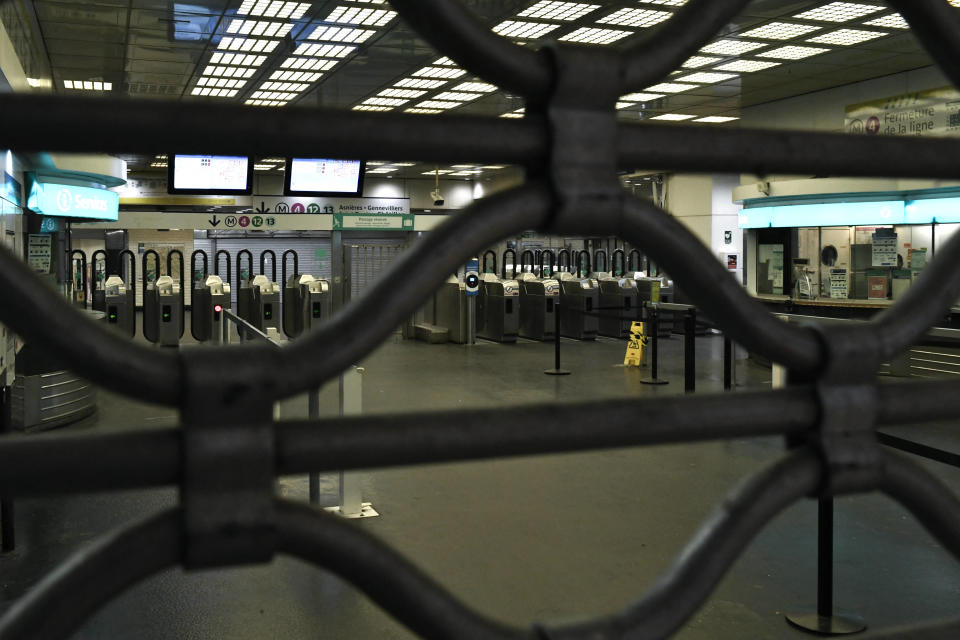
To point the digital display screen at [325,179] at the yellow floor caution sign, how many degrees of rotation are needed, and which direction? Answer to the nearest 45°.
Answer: approximately 45° to its left

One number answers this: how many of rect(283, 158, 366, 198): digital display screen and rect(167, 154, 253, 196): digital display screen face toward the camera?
2

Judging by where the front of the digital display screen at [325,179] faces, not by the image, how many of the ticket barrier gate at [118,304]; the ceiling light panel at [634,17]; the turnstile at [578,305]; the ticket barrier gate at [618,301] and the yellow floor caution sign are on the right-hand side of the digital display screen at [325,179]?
1

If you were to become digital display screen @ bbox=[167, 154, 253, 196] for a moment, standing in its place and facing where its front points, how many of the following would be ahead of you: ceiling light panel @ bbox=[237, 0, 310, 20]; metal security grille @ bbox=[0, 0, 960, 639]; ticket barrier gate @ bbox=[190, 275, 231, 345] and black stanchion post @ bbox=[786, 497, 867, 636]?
3

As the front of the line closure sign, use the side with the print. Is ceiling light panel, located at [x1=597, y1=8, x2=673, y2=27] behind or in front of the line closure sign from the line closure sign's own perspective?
in front

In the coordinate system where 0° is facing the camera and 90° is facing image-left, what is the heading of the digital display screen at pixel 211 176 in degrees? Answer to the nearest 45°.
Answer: approximately 0°

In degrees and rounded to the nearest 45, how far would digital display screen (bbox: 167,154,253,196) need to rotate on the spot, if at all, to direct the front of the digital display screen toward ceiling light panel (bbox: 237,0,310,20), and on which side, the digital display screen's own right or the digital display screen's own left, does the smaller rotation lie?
0° — it already faces it

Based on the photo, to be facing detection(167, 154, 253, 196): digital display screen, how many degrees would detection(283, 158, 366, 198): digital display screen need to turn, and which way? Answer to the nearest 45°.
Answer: approximately 45° to its right

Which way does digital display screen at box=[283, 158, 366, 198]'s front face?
toward the camera
